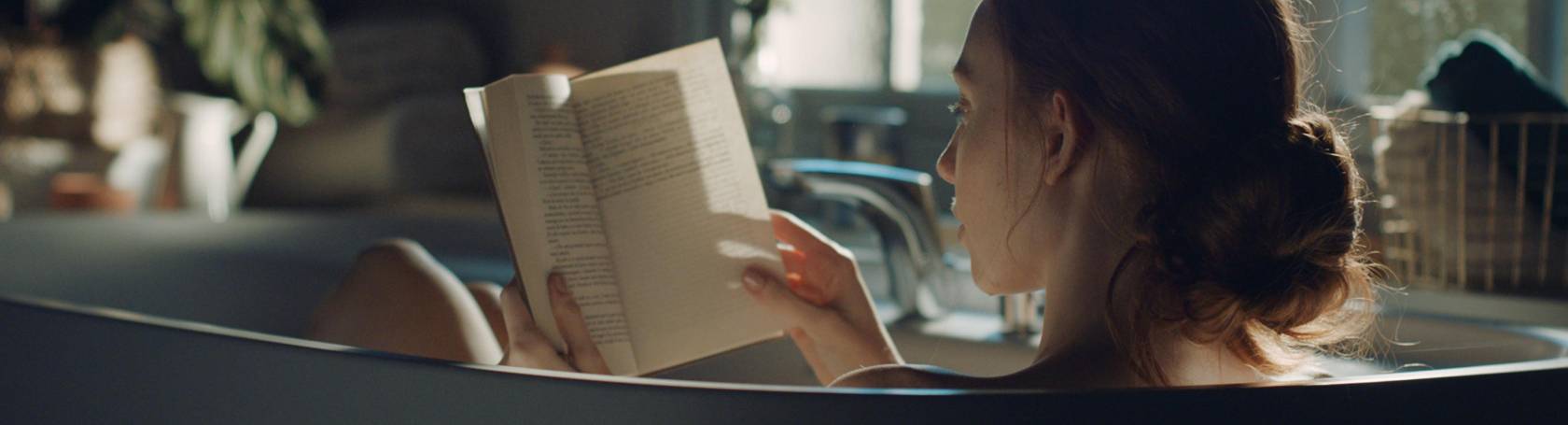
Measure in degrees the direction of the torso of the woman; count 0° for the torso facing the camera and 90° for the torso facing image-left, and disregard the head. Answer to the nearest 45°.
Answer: approximately 135°

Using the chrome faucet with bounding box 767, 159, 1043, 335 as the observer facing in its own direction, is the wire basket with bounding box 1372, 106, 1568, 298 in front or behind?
behind

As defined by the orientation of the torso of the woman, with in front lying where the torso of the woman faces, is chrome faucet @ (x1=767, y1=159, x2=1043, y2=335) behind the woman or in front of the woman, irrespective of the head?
in front

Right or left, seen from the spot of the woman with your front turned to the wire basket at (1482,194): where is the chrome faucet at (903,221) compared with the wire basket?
left

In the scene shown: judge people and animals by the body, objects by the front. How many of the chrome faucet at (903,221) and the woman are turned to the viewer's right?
0

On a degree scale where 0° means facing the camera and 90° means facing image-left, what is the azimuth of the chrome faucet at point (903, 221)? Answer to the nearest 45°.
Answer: approximately 90°

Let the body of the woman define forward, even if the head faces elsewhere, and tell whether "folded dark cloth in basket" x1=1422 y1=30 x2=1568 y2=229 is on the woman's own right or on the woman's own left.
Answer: on the woman's own right

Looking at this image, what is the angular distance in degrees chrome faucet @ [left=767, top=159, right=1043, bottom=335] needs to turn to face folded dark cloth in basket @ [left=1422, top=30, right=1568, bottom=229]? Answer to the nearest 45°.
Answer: approximately 180°

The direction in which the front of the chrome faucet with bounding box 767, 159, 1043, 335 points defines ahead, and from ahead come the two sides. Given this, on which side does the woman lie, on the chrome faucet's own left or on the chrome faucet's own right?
on the chrome faucet's own left

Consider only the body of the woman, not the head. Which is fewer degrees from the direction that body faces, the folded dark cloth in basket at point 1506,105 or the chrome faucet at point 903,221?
the chrome faucet

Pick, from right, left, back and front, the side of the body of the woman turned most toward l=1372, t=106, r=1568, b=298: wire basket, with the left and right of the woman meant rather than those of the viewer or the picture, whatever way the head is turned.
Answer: right
